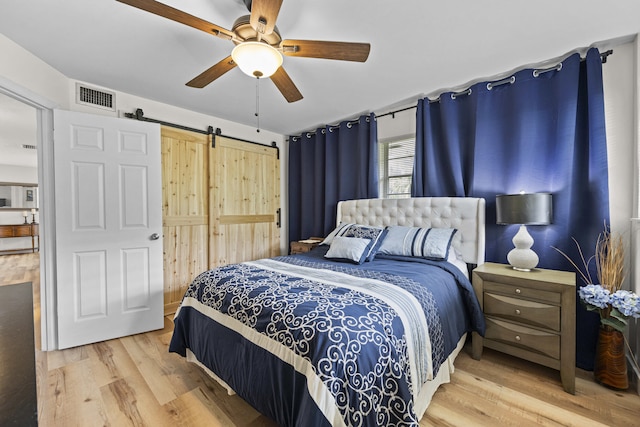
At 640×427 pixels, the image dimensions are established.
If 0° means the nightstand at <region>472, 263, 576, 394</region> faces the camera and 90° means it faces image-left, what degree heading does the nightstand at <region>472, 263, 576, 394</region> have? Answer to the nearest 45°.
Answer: approximately 45°

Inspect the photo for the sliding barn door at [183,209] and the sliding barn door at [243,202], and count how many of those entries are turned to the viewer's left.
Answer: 0

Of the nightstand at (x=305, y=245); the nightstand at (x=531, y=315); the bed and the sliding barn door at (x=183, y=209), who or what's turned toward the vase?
the sliding barn door

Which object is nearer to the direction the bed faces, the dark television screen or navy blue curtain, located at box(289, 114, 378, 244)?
the dark television screen

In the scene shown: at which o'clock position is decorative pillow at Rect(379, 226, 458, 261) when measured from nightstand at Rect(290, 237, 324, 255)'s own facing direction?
The decorative pillow is roughly at 9 o'clock from the nightstand.

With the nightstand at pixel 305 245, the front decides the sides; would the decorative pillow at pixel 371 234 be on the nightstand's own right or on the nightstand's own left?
on the nightstand's own left

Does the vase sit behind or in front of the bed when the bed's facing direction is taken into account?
behind

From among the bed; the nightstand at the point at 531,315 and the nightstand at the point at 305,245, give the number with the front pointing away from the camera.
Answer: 0

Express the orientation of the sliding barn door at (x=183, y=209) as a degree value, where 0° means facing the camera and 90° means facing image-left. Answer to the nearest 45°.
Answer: approximately 315°

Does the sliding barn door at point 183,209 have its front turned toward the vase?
yes

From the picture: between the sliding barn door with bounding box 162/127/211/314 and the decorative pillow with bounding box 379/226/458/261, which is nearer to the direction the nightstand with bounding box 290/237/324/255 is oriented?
the sliding barn door

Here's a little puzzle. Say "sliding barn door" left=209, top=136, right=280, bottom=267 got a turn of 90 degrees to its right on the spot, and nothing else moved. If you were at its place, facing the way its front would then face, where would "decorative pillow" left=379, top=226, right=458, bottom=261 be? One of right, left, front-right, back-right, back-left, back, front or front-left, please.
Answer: left

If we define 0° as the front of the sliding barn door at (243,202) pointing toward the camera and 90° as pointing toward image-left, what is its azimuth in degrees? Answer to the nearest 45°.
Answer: approximately 315°

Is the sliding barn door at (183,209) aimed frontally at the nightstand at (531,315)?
yes

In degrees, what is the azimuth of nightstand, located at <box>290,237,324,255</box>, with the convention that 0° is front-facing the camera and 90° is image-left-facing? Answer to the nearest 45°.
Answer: approximately 45°

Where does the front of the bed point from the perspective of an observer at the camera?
facing the viewer and to the left of the viewer

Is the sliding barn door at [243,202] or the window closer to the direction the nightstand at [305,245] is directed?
the sliding barn door
